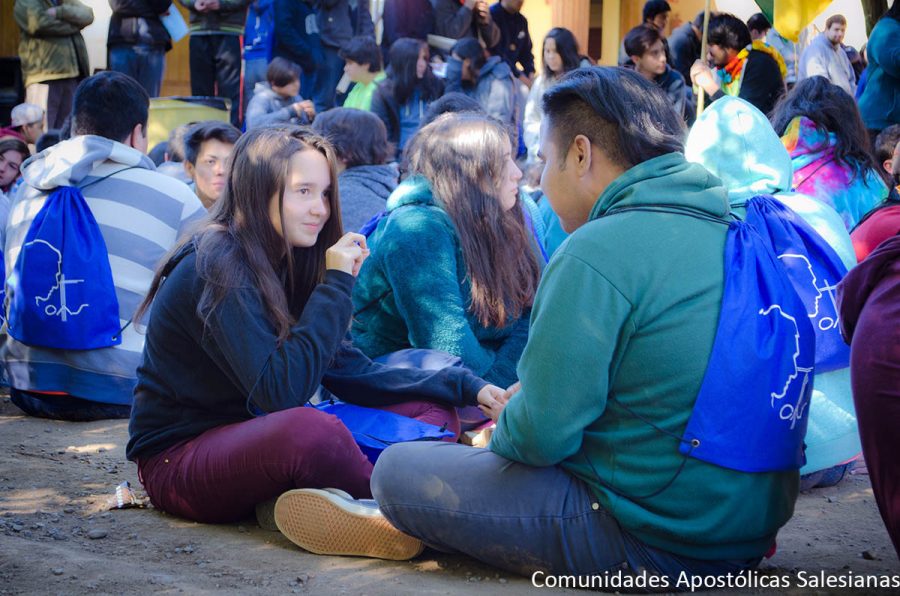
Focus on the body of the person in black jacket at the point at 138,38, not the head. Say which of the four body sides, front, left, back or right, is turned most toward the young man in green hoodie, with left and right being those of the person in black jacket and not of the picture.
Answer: front

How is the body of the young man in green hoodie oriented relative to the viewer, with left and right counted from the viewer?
facing away from the viewer and to the left of the viewer

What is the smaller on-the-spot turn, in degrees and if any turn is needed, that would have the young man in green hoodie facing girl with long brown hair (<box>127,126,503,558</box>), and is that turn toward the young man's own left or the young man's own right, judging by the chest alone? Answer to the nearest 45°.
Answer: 0° — they already face them

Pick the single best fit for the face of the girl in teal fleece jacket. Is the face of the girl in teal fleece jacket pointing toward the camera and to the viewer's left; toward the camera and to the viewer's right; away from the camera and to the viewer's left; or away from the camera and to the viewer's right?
away from the camera and to the viewer's right

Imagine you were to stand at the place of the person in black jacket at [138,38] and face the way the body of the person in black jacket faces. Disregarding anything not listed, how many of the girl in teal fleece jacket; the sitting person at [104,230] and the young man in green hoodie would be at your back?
0

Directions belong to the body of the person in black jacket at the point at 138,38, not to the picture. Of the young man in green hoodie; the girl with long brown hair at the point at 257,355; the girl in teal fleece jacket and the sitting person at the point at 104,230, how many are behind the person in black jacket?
0

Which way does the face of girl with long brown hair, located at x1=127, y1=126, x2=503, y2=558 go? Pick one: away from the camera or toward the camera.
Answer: toward the camera

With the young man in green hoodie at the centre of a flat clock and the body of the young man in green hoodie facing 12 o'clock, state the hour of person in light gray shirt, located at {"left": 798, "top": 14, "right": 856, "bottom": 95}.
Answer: The person in light gray shirt is roughly at 2 o'clock from the young man in green hoodie.

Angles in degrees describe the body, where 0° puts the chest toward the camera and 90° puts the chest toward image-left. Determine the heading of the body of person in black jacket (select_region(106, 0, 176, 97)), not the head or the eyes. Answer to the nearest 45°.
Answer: approximately 0°

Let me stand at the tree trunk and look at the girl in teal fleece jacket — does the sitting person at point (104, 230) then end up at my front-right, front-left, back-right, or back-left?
front-right

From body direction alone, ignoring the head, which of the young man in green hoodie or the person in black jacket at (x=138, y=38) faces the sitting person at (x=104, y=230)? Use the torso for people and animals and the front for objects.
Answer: the young man in green hoodie
